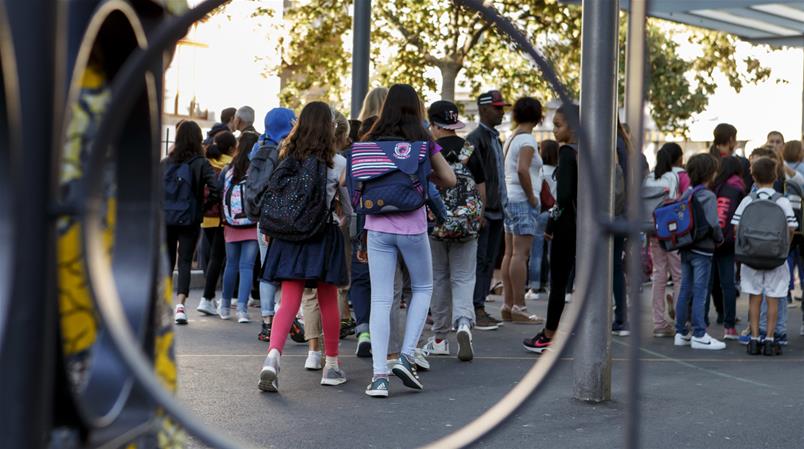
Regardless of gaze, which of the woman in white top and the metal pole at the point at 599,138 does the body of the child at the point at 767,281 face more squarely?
the woman in white top

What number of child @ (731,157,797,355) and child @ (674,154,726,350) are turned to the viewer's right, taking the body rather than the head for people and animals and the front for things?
1

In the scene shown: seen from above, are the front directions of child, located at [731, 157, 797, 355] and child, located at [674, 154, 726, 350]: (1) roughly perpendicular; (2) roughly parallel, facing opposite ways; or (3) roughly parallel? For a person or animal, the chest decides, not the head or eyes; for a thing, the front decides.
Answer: roughly perpendicular

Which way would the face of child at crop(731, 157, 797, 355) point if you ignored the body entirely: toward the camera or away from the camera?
away from the camera

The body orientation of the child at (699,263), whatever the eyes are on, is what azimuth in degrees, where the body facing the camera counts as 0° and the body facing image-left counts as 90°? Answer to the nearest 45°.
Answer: approximately 270°

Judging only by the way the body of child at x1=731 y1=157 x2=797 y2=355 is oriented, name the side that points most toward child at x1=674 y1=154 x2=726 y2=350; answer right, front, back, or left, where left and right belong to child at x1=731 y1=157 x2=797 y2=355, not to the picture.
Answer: left

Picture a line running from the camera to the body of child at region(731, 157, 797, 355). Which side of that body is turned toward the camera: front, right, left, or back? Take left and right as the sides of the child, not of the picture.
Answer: back

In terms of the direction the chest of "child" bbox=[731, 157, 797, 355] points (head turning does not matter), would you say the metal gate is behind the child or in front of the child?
behind

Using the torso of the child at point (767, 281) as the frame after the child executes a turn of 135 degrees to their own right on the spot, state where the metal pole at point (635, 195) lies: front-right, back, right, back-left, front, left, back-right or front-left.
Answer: front-right

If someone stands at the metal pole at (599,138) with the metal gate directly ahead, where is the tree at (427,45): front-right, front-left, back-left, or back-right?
back-right
